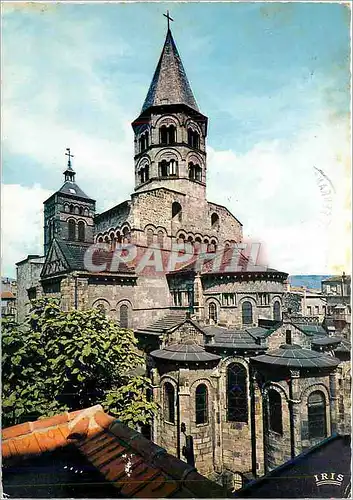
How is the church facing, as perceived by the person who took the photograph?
facing away from the viewer and to the left of the viewer

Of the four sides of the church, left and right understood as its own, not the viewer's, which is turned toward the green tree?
left
